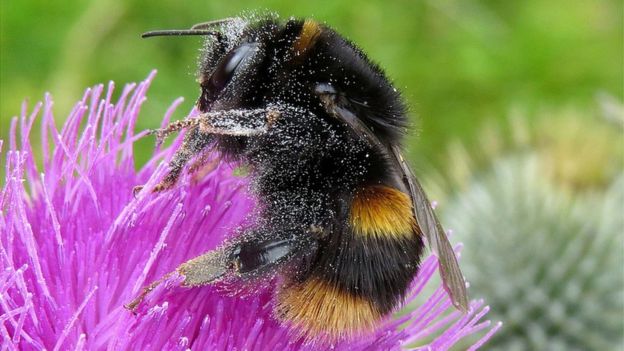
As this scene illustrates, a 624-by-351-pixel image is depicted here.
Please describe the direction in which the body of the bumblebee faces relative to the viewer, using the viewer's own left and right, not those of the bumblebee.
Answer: facing to the left of the viewer
